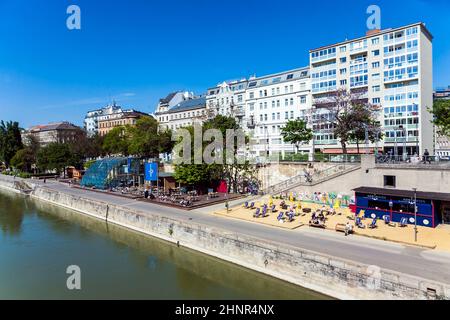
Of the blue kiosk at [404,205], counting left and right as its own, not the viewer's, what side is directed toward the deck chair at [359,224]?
front

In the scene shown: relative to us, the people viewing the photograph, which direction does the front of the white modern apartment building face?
facing the viewer and to the left of the viewer

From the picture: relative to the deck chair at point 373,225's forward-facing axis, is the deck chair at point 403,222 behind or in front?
behind

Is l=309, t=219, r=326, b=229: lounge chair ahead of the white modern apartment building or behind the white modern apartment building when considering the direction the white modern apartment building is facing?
ahead

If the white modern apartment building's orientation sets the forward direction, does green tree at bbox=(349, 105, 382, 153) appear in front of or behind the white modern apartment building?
in front

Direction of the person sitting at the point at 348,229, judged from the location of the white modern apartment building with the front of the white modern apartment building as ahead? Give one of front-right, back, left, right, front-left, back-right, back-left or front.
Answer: front-left

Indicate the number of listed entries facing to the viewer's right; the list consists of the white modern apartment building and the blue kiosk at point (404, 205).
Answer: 0

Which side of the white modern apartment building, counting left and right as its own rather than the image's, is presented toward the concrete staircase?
front

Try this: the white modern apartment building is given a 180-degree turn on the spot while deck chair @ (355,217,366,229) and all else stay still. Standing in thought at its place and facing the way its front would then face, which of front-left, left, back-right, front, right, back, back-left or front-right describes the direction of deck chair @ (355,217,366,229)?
back-right

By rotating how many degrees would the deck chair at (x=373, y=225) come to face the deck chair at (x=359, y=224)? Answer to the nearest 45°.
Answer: approximately 45° to its right

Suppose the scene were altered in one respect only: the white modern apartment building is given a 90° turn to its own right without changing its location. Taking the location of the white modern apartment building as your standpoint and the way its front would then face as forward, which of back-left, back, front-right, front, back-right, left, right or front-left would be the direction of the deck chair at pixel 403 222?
back-left

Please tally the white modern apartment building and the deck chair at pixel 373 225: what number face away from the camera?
0

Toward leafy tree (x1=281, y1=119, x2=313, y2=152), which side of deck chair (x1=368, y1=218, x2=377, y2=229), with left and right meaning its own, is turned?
right
